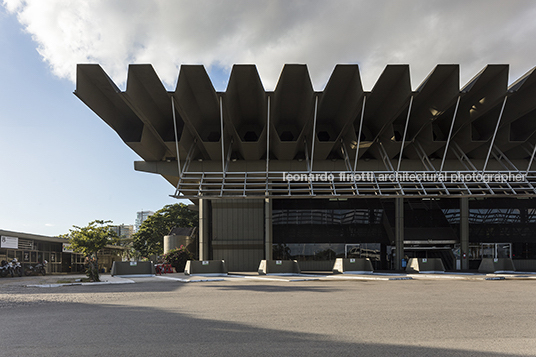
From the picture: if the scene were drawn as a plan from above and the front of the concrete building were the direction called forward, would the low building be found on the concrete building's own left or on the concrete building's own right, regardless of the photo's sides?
on the concrete building's own right

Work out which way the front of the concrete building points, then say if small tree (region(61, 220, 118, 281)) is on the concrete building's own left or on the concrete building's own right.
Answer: on the concrete building's own right

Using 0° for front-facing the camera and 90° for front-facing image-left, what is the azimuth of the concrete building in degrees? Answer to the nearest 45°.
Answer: approximately 0°
